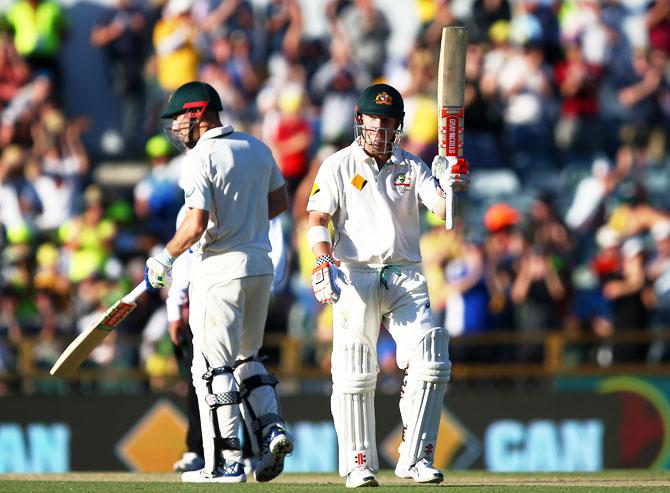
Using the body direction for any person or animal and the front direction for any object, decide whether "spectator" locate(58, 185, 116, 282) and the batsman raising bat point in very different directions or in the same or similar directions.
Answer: same or similar directions

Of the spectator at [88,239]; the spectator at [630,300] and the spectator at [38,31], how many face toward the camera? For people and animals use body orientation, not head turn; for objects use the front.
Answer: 3

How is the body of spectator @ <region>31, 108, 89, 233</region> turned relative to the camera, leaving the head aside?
toward the camera

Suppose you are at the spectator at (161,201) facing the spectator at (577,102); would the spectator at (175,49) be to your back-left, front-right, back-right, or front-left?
front-left

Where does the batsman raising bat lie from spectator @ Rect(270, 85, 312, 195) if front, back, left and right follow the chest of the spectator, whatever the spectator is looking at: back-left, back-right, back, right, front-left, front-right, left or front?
front

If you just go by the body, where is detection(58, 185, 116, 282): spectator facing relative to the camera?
toward the camera

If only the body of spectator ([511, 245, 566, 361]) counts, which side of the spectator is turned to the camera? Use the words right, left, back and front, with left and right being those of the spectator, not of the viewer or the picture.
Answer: front

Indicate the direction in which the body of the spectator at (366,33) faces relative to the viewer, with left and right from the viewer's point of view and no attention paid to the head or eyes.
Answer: facing the viewer and to the left of the viewer

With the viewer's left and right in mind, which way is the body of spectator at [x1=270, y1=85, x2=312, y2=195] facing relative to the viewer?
facing the viewer

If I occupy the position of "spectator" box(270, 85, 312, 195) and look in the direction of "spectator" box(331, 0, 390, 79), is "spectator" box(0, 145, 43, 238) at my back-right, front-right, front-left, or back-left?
back-left

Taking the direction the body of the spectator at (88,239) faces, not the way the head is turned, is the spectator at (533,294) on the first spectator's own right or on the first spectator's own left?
on the first spectator's own left

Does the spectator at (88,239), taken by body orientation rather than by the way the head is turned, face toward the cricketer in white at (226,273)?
yes

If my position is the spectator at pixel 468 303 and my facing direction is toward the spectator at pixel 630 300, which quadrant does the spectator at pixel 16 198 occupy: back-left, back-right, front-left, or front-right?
back-left
